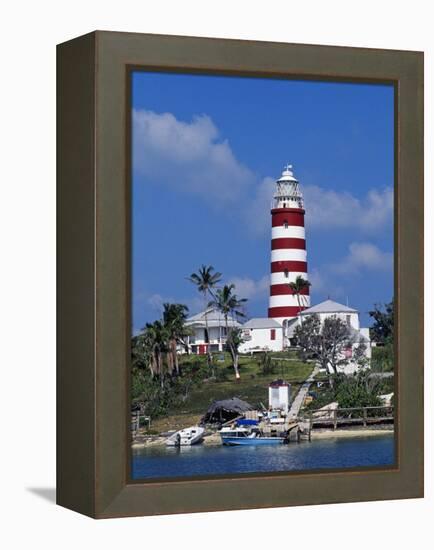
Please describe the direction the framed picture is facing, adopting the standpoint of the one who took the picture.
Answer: facing the viewer and to the right of the viewer
